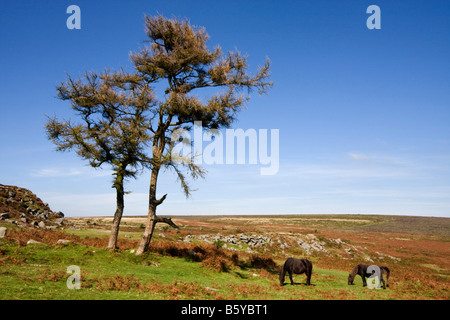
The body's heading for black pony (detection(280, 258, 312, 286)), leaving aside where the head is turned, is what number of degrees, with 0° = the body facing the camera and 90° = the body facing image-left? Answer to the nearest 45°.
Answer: approximately 90°
